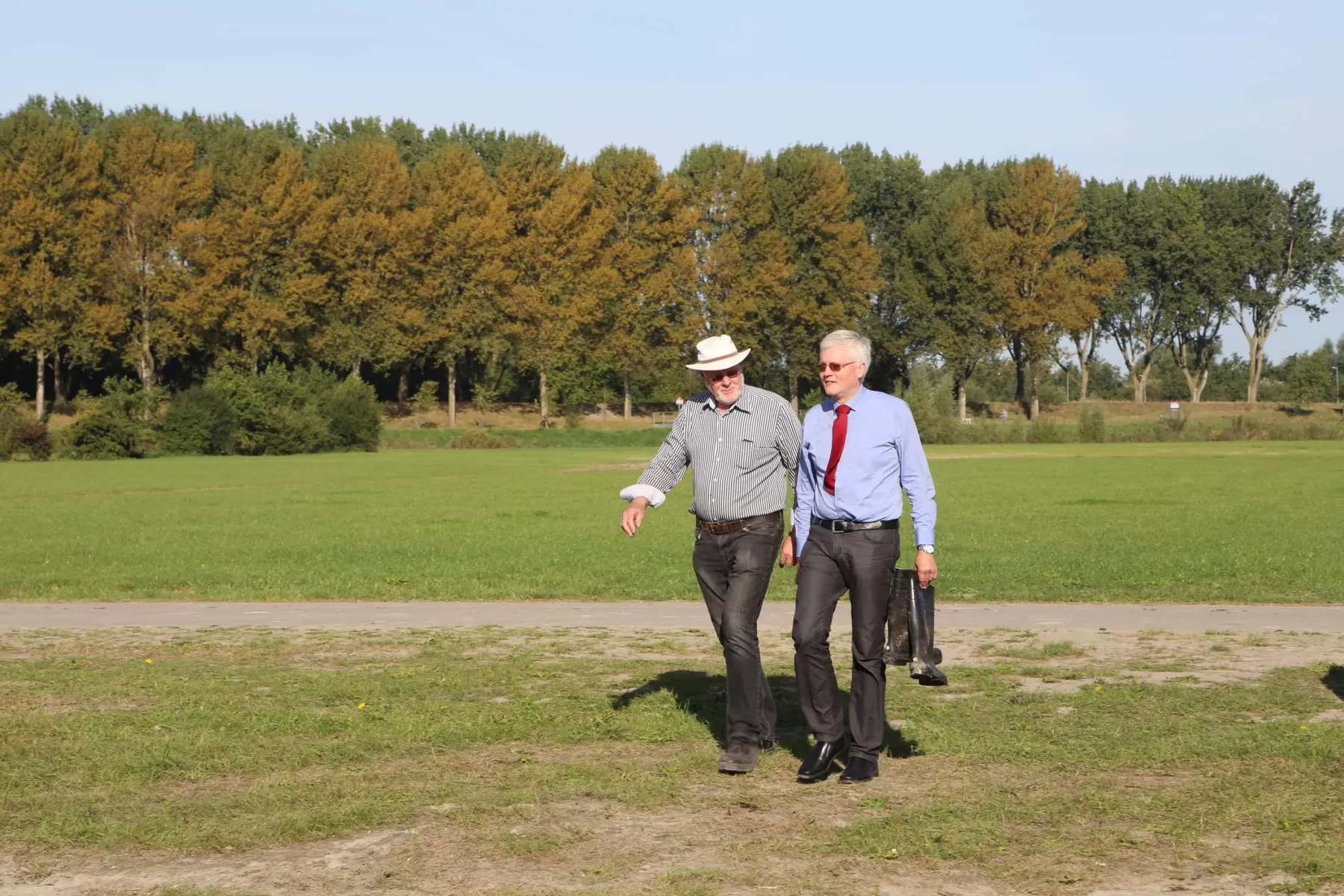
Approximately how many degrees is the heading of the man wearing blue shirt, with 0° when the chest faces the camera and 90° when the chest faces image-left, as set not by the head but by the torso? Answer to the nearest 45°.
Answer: approximately 45°

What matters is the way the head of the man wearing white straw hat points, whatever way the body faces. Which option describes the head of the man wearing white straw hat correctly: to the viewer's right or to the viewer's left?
to the viewer's right

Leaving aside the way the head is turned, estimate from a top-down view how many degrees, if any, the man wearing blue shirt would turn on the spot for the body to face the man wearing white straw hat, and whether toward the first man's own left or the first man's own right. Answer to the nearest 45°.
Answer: approximately 90° to the first man's own right
